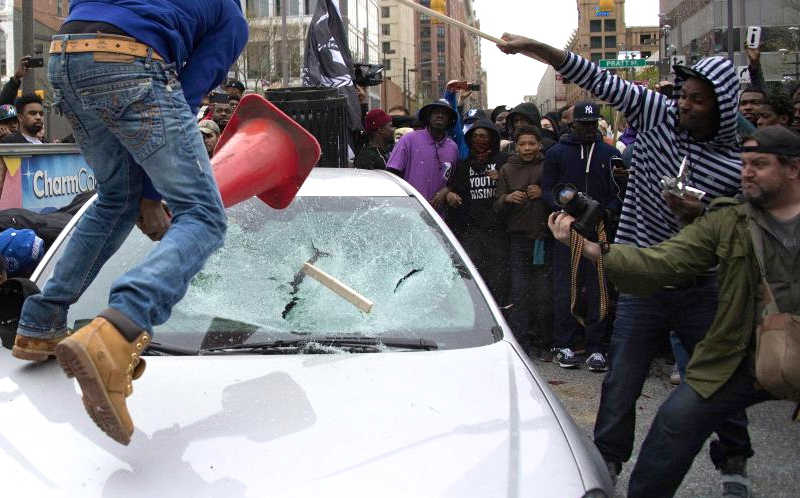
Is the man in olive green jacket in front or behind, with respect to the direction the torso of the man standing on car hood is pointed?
in front

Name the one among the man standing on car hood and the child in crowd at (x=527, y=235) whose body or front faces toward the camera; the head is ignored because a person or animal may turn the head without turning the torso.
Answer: the child in crowd

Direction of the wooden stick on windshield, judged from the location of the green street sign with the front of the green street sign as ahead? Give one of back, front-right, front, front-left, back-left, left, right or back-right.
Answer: front

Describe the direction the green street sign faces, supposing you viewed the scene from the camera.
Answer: facing the viewer

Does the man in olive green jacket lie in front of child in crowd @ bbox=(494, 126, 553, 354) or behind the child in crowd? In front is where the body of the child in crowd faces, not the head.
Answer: in front

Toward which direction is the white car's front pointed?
toward the camera

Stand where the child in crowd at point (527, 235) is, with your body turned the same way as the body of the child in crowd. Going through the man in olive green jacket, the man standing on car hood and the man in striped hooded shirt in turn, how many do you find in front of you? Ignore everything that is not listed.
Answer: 3

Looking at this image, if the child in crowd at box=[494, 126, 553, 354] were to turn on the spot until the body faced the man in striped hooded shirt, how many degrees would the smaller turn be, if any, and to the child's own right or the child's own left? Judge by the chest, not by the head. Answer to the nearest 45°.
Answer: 0° — they already face them

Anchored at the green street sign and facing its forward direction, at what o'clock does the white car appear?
The white car is roughly at 12 o'clock from the green street sign.

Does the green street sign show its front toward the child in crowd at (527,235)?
yes

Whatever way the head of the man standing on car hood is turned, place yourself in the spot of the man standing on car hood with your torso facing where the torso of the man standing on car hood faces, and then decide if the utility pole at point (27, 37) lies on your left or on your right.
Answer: on your left

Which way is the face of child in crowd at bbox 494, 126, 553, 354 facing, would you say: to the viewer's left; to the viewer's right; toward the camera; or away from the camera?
toward the camera

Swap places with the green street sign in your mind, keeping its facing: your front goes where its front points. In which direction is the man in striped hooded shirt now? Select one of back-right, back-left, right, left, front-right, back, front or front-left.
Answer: front

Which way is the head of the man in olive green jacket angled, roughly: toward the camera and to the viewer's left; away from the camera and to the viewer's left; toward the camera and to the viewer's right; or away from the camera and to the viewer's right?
toward the camera and to the viewer's left

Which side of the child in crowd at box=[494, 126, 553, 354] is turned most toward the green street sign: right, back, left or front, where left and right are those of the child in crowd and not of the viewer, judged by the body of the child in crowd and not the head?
back

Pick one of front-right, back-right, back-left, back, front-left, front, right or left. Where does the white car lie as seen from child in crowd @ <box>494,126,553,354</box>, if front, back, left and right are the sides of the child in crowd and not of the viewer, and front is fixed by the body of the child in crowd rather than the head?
front

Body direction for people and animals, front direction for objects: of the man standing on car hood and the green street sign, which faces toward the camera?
the green street sign
